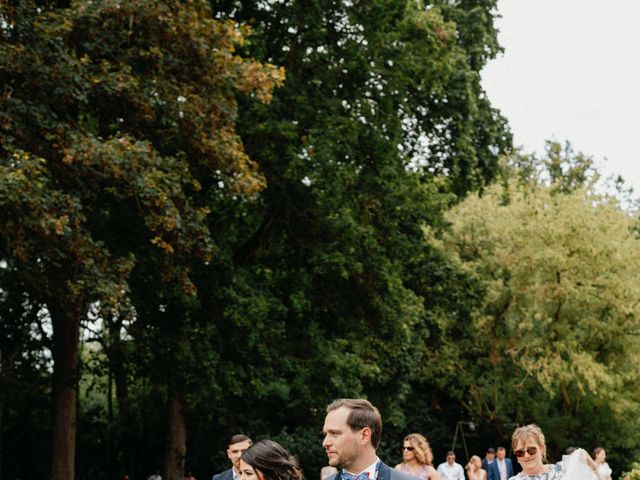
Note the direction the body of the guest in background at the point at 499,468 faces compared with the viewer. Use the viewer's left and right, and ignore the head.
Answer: facing the viewer

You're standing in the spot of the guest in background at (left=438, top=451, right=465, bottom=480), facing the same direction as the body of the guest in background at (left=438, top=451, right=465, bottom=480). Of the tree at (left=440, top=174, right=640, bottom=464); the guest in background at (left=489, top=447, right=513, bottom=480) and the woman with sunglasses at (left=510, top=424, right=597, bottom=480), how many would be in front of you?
1

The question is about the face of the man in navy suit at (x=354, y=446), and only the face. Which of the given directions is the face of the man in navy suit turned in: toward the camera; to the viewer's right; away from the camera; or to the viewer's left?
to the viewer's left

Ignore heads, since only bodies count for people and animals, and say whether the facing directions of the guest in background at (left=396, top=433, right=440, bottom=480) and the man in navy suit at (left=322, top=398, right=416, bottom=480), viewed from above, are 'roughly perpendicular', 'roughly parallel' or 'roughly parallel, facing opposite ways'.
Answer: roughly parallel

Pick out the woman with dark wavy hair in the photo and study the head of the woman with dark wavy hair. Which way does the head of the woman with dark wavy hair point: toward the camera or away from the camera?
toward the camera

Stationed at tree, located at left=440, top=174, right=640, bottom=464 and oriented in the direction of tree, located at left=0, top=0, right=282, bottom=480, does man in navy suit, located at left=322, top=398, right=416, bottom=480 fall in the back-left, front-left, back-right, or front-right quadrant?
front-left

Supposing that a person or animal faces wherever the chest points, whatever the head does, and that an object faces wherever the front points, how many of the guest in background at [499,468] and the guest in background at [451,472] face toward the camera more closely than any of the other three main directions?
2

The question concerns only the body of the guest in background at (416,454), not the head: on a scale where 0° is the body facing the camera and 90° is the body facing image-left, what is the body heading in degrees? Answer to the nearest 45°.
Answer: approximately 45°

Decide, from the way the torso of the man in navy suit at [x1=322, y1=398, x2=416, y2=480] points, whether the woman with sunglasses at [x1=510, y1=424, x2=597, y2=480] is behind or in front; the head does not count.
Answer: behind

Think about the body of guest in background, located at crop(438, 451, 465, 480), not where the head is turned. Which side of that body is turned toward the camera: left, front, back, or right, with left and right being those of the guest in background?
front
